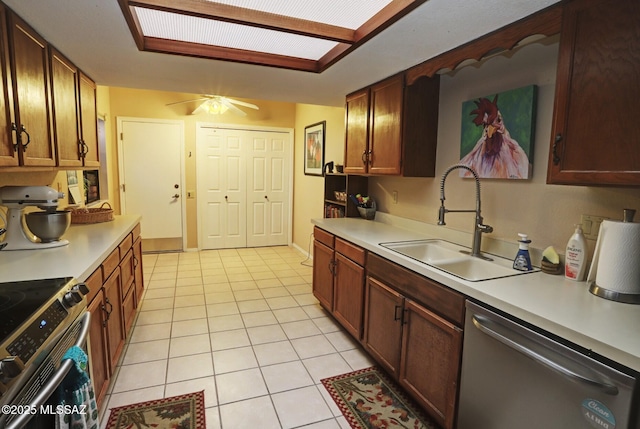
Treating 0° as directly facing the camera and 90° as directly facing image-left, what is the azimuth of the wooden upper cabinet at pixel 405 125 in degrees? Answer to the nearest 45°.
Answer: approximately 45°

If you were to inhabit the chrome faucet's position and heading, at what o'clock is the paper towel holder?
The paper towel holder is roughly at 9 o'clock from the chrome faucet.

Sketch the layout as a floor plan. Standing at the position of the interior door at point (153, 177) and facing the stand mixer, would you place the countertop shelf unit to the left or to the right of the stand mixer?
left

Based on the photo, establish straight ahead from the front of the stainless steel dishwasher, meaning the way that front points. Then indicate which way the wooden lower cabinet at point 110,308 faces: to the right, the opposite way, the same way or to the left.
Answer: the opposite way

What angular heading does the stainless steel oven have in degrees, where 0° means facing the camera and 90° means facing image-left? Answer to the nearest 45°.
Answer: approximately 315°
